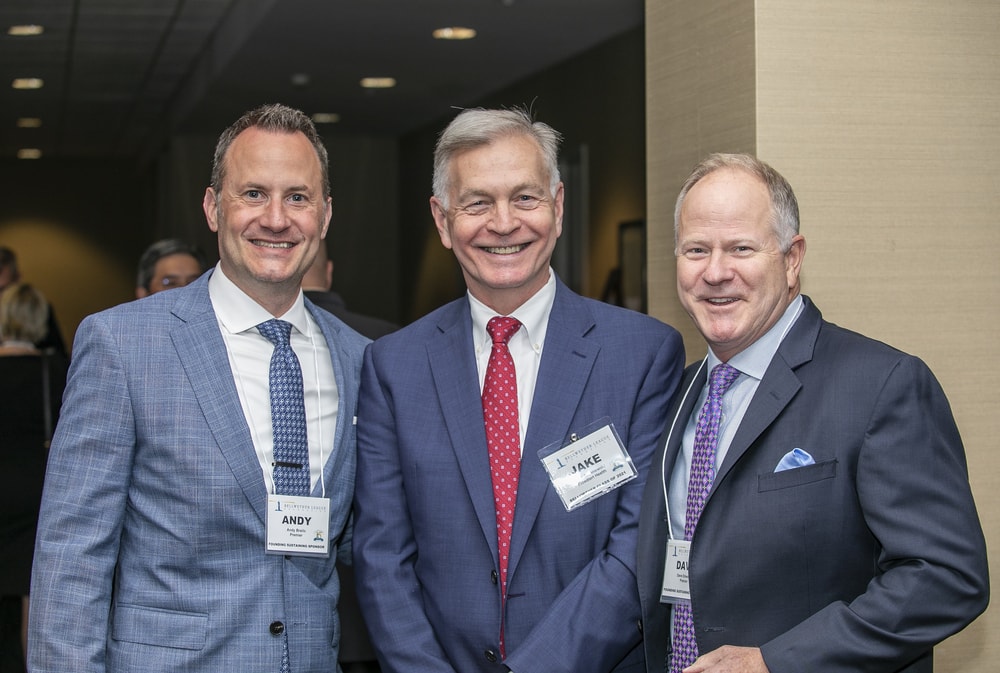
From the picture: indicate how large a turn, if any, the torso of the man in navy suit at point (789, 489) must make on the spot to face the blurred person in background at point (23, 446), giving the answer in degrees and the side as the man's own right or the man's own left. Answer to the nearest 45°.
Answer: approximately 90° to the man's own right

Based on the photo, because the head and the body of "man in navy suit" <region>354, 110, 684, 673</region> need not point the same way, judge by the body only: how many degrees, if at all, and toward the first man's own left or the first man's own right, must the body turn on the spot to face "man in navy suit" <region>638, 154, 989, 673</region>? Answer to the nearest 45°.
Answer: approximately 45° to the first man's own left

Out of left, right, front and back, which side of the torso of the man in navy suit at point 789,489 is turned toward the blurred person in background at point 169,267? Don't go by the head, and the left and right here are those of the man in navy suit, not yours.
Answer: right
